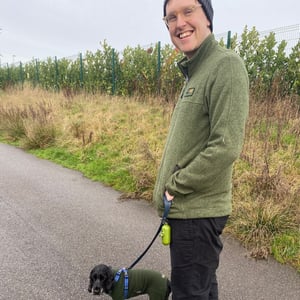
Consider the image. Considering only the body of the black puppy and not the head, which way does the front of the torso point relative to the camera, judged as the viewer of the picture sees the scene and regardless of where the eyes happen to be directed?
to the viewer's left
